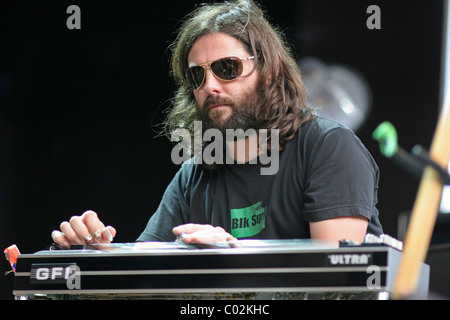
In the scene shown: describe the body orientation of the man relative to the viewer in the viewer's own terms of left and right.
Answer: facing the viewer and to the left of the viewer

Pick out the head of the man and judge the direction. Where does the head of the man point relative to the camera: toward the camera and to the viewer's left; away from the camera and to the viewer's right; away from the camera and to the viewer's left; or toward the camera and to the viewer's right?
toward the camera and to the viewer's left
